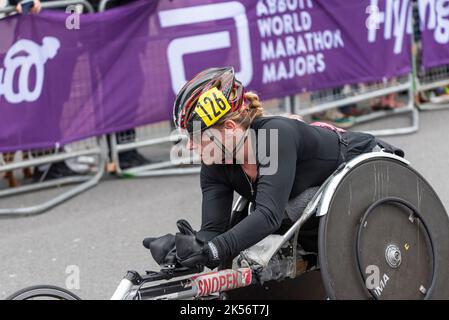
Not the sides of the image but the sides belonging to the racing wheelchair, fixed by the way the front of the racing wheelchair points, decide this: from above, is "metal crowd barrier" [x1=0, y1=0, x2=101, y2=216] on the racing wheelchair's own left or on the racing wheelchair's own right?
on the racing wheelchair's own right

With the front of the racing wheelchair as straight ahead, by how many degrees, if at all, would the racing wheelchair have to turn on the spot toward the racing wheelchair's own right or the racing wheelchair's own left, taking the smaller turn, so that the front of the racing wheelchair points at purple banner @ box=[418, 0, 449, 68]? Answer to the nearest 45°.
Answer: approximately 135° to the racing wheelchair's own right

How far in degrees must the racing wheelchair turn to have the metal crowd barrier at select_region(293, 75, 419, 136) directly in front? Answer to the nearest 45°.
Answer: approximately 135° to its right

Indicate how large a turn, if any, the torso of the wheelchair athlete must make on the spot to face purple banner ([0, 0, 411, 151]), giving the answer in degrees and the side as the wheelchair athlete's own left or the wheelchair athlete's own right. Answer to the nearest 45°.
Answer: approximately 135° to the wheelchair athlete's own right

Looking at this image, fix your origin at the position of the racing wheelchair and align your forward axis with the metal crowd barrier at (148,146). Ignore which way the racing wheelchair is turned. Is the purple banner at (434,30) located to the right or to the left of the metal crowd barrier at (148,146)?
right

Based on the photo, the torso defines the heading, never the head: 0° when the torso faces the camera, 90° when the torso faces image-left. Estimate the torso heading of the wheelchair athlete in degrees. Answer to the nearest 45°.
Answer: approximately 45°

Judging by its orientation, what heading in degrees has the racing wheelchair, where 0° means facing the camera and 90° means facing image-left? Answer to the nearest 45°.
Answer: approximately 45°

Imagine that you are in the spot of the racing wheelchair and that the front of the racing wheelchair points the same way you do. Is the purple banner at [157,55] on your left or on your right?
on your right

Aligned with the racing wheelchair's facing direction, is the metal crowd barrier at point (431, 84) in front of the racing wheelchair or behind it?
behind
